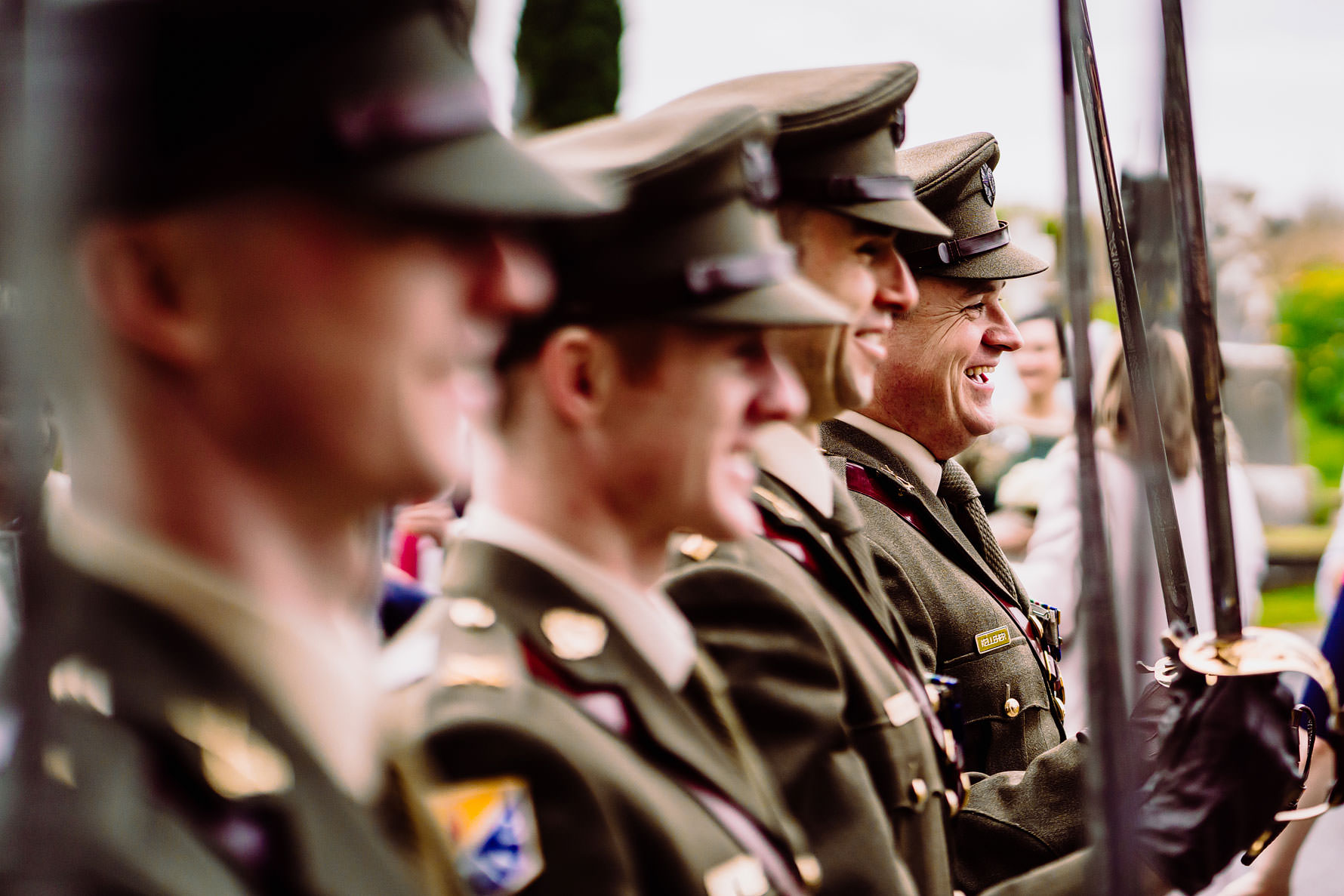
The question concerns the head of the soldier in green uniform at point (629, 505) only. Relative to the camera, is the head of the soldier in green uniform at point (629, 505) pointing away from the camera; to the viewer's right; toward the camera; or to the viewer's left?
to the viewer's right

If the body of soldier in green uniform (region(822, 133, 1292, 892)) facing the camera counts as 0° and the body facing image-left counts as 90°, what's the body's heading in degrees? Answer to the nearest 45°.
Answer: approximately 315°

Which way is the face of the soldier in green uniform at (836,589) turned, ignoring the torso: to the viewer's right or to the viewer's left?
to the viewer's right

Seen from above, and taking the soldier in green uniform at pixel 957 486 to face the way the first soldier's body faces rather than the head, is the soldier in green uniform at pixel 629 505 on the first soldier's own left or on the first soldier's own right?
on the first soldier's own right

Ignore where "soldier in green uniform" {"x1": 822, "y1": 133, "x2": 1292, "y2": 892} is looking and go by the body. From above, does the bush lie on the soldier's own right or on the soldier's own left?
on the soldier's own left
